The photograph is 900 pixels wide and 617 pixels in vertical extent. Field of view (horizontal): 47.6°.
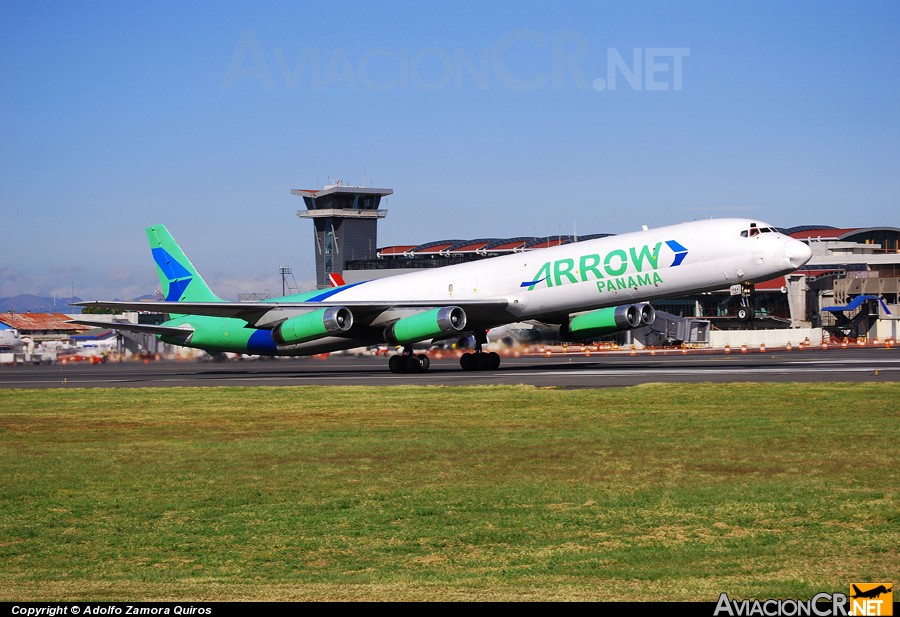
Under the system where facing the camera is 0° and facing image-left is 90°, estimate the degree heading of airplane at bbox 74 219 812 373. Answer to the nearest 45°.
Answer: approximately 315°
